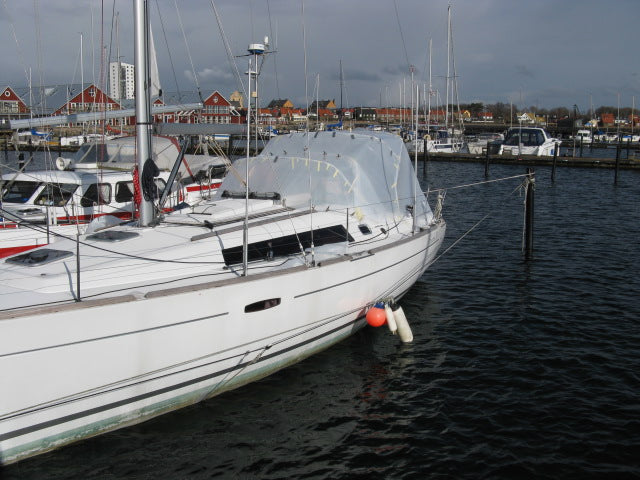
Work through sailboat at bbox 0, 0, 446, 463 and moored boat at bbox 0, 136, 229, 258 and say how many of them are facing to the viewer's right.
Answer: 0

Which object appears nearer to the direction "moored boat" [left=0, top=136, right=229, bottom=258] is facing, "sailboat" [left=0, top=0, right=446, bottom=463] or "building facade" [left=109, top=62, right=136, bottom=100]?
the sailboat

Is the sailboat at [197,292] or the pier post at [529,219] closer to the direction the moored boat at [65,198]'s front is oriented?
the sailboat

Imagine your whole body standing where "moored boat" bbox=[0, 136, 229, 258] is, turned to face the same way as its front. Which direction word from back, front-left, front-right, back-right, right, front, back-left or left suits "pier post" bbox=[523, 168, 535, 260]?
back-left

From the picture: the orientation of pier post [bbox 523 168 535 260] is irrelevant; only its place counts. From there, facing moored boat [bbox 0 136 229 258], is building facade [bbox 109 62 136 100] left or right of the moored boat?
right

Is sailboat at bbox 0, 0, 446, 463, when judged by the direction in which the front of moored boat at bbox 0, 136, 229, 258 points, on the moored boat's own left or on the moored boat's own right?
on the moored boat's own left

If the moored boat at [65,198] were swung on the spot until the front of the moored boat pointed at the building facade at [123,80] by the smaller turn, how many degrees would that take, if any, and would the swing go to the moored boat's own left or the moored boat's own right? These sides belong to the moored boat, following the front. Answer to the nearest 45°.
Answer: approximately 135° to the moored boat's own right

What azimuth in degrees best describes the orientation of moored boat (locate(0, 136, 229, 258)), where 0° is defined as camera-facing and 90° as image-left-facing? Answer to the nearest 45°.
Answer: approximately 45°
